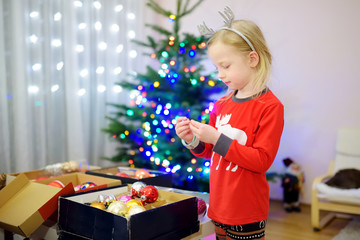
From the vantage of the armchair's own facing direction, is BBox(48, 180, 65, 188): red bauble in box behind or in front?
in front

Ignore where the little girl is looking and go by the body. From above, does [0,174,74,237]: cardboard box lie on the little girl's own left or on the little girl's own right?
on the little girl's own right

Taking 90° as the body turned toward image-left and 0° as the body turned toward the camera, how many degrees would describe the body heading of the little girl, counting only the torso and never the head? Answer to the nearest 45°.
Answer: approximately 45°

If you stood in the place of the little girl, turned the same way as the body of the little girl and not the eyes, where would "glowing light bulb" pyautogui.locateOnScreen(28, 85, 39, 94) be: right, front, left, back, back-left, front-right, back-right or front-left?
right

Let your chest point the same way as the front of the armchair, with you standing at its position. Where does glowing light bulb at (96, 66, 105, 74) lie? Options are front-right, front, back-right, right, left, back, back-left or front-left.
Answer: front-right

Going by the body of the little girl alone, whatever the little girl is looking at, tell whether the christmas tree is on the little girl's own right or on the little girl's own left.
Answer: on the little girl's own right

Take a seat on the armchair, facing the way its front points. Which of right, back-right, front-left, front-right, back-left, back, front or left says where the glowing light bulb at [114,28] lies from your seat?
front-right

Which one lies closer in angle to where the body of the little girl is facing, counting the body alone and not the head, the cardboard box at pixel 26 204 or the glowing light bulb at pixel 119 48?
the cardboard box

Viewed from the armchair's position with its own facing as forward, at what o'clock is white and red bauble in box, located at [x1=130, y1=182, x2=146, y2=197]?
The white and red bauble in box is roughly at 11 o'clock from the armchair.

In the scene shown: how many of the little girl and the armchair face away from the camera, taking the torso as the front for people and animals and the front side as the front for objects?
0

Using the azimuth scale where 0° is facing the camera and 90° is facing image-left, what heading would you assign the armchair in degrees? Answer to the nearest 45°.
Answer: approximately 45°

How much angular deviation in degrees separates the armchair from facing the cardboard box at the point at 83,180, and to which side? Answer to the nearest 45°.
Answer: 0° — it already faces it

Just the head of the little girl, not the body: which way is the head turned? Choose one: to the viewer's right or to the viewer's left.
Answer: to the viewer's left

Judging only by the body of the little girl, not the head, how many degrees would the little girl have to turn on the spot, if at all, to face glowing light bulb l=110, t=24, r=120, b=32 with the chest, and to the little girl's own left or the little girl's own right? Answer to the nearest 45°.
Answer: approximately 90° to the little girl's own right
